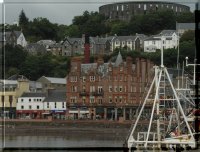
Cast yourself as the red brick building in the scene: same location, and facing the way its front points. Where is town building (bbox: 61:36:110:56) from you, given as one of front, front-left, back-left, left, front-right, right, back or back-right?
back

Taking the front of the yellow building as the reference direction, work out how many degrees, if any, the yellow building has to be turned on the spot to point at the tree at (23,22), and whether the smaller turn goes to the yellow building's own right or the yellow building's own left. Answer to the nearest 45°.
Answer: approximately 180°

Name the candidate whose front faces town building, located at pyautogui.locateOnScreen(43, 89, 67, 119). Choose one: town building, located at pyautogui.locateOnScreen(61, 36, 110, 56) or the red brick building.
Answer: town building, located at pyautogui.locateOnScreen(61, 36, 110, 56)

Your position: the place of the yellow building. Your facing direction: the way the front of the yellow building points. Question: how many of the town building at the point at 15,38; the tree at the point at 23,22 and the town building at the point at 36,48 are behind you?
3

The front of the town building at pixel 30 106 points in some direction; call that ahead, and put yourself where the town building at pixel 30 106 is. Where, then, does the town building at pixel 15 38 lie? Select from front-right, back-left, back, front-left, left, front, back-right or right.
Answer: back

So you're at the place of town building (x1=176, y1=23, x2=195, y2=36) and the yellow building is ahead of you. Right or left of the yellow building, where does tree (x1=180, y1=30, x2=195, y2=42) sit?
left

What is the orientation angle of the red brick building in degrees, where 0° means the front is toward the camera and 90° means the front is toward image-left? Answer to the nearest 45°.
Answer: approximately 0°

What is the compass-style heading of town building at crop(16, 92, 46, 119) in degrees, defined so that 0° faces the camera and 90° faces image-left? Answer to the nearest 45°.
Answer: approximately 0°

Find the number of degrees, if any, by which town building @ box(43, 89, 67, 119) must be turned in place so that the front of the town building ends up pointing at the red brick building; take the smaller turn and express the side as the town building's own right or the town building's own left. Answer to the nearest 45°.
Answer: approximately 45° to the town building's own left

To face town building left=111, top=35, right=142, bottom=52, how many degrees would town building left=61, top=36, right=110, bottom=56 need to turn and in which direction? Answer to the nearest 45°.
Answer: approximately 90° to its left

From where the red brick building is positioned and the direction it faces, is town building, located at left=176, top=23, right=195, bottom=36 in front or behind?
behind

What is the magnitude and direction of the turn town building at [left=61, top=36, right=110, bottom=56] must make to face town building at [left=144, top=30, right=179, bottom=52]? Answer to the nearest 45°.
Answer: approximately 90° to its left
